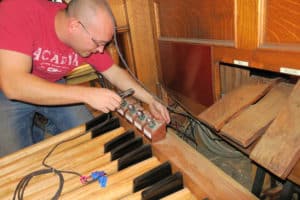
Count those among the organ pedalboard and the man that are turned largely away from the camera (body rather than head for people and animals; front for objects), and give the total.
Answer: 0

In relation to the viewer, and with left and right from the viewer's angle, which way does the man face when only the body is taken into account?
facing the viewer and to the right of the viewer

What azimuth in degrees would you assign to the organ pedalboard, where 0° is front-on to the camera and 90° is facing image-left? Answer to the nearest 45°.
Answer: approximately 45°

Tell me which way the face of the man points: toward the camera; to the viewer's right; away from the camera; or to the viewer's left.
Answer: to the viewer's right
